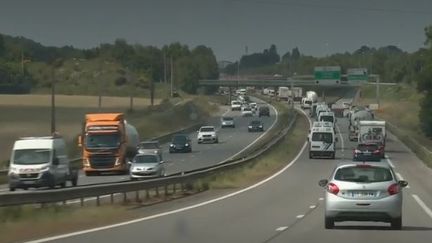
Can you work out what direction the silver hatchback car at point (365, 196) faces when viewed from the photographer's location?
facing away from the viewer

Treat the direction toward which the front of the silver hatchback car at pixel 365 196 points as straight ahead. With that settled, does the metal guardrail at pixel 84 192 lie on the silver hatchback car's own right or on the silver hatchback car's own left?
on the silver hatchback car's own left
